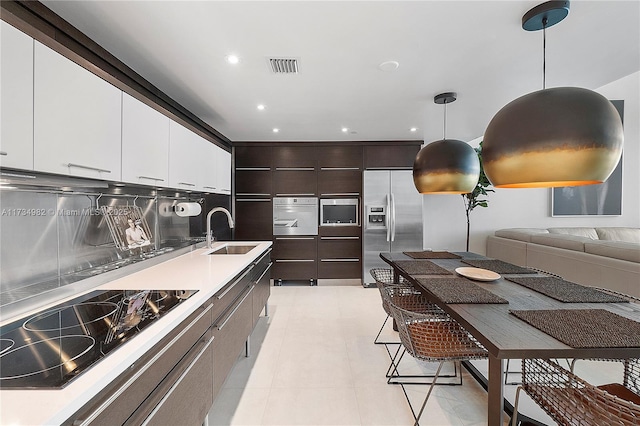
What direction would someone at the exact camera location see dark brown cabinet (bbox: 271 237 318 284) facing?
facing the viewer

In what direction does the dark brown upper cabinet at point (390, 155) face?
toward the camera

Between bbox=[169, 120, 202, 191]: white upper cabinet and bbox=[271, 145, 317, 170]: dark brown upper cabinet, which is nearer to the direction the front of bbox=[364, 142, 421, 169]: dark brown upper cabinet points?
the white upper cabinet

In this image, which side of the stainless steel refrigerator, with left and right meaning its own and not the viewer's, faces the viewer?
front

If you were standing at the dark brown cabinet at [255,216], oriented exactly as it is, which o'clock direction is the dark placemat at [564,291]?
The dark placemat is roughly at 11 o'clock from the dark brown cabinet.

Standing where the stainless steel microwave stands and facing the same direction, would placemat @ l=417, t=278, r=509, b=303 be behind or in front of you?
in front

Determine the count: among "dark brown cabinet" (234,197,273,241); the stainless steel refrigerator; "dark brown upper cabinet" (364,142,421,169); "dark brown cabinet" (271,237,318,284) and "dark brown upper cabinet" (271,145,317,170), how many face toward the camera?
5

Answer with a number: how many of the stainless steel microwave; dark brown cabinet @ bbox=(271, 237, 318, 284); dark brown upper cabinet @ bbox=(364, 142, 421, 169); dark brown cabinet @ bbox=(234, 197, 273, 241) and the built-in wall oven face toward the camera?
5

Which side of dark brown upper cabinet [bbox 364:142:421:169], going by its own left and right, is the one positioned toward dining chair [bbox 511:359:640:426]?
front

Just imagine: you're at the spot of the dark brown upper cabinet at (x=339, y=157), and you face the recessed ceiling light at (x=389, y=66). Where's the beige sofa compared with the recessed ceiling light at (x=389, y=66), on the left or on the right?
left

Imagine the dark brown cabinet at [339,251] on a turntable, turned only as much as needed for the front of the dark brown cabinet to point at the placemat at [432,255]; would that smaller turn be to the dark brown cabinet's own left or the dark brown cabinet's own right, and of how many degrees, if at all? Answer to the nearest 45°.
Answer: approximately 45° to the dark brown cabinet's own left

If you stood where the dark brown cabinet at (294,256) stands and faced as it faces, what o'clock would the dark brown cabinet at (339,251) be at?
the dark brown cabinet at (339,251) is roughly at 9 o'clock from the dark brown cabinet at (294,256).

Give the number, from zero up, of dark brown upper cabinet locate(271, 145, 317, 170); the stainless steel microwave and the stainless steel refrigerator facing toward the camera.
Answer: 3

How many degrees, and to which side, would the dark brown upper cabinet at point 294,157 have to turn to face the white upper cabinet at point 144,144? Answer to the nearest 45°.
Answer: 0° — it already faces it

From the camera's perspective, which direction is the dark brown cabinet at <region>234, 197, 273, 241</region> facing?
toward the camera

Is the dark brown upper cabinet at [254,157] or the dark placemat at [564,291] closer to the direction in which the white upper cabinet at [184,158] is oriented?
the dark placemat

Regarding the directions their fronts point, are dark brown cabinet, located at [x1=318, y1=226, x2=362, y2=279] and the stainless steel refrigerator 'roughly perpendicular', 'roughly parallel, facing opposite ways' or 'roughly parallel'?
roughly parallel
